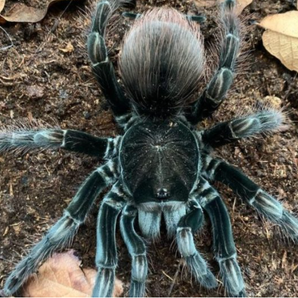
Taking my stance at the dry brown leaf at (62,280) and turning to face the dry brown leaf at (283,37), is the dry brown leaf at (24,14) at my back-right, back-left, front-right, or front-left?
front-left

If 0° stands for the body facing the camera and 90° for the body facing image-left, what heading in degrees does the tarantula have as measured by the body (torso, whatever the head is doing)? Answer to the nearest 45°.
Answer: approximately 0°

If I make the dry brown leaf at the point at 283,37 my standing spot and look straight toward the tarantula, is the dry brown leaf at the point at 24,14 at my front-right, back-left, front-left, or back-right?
front-right

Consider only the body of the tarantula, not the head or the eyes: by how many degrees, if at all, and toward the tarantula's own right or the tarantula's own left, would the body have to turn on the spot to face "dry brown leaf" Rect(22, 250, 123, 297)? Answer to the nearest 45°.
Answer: approximately 45° to the tarantula's own right

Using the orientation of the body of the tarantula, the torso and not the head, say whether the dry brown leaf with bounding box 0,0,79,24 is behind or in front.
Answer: behind

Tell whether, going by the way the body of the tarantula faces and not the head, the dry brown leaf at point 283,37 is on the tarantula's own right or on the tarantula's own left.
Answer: on the tarantula's own left
